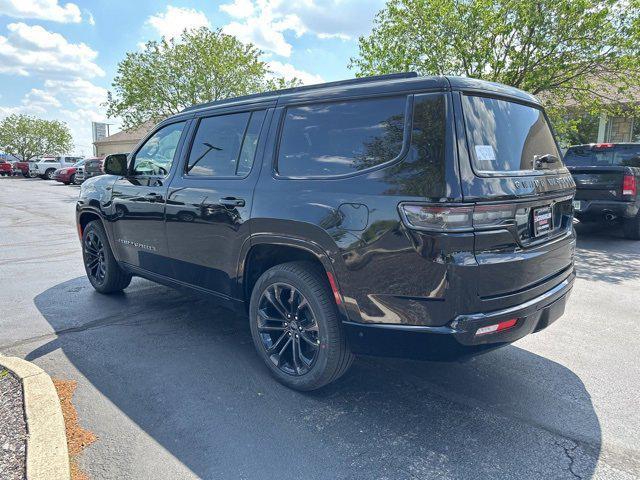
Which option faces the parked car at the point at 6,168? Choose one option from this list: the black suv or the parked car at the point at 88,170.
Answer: the black suv

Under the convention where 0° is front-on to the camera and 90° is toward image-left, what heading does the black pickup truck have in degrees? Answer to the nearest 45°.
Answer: approximately 225°

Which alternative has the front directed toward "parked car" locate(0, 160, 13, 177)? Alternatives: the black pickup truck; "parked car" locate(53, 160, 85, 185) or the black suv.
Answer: the black suv

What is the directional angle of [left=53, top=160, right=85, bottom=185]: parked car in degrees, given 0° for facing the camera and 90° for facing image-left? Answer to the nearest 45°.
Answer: approximately 45°

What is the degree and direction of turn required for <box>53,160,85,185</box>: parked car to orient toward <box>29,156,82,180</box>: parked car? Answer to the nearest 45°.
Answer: approximately 135° to its right

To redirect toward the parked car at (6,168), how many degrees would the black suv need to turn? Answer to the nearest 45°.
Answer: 0° — it already faces it

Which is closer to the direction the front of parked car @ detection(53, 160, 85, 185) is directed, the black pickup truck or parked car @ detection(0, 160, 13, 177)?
the black pickup truck

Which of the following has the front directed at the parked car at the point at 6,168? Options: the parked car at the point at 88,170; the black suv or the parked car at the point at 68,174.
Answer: the black suv

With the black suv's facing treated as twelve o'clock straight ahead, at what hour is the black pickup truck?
The black pickup truck is roughly at 3 o'clock from the black suv.

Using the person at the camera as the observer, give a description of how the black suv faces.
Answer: facing away from the viewer and to the left of the viewer
